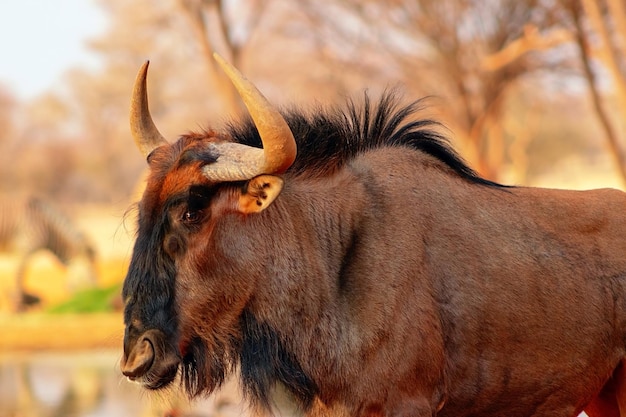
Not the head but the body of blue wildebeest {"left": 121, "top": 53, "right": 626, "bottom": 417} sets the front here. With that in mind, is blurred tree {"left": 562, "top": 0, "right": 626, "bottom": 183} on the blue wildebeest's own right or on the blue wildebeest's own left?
on the blue wildebeest's own right

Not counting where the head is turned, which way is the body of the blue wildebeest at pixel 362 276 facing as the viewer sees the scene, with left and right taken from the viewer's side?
facing to the left of the viewer

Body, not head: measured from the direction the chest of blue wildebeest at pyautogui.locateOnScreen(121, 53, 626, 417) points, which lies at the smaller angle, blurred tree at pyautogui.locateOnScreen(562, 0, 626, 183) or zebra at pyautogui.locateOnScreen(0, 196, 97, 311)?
the zebra

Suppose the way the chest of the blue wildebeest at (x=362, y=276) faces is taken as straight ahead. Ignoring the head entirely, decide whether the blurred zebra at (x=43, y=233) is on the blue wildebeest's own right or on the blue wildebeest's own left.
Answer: on the blue wildebeest's own right
